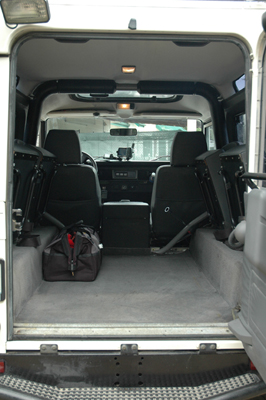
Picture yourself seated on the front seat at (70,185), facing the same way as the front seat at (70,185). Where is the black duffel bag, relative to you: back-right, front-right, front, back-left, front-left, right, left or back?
back

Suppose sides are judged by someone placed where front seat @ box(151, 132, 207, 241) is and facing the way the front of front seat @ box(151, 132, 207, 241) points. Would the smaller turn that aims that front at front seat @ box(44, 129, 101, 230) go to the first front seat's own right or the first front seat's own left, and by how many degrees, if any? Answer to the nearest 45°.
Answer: approximately 90° to the first front seat's own left

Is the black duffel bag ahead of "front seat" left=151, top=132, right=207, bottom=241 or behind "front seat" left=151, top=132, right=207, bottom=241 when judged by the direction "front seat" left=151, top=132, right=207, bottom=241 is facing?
behind

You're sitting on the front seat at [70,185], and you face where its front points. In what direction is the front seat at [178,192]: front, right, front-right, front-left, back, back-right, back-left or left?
right

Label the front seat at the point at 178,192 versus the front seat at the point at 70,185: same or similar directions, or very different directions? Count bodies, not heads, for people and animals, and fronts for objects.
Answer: same or similar directions

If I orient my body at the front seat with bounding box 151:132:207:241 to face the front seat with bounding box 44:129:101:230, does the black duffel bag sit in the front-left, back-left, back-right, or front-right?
front-left

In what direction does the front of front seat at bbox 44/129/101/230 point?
away from the camera

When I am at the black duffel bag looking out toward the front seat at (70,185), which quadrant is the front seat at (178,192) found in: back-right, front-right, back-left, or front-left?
front-right

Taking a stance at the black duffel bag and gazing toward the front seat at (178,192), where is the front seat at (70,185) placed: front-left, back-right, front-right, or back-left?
front-left

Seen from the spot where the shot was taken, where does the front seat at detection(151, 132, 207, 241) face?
facing away from the viewer
